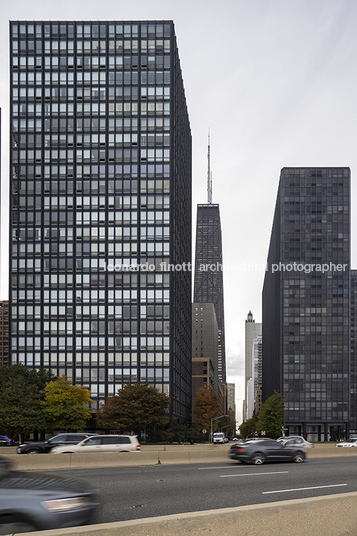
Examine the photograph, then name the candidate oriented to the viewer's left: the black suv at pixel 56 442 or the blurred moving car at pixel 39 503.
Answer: the black suv

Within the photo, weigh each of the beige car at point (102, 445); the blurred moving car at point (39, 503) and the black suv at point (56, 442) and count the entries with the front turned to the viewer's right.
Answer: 1

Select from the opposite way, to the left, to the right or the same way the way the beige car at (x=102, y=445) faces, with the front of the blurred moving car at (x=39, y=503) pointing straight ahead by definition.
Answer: the opposite way

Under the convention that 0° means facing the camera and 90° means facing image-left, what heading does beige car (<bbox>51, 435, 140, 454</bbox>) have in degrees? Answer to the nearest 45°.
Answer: approximately 90°

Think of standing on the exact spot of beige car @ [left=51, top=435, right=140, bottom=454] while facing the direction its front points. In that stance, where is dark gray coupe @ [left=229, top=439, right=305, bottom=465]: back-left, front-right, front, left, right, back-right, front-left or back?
back-left

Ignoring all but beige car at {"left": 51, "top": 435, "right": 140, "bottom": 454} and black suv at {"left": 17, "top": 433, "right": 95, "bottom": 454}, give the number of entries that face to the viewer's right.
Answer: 0

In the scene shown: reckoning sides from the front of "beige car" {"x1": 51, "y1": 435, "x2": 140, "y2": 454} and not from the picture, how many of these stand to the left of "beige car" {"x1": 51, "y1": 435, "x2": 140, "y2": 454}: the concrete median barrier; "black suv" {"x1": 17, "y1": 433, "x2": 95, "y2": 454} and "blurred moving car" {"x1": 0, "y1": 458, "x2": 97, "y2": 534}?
2

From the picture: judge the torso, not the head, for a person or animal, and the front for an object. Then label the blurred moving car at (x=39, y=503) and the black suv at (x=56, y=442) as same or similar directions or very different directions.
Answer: very different directions

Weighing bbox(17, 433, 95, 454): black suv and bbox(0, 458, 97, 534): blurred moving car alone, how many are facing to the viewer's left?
1

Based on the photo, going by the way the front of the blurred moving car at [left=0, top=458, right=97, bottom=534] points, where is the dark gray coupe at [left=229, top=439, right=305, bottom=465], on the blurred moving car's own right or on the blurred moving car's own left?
on the blurred moving car's own left

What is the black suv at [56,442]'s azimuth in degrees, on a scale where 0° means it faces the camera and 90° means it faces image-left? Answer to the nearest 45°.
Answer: approximately 90°

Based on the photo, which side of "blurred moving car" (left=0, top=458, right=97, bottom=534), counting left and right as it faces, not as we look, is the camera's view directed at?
right

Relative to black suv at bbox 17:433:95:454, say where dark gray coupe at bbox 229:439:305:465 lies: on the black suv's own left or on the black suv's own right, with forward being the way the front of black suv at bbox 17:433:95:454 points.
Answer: on the black suv's own left

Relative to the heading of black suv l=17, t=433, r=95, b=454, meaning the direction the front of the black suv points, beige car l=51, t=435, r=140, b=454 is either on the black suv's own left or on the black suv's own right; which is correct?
on the black suv's own left

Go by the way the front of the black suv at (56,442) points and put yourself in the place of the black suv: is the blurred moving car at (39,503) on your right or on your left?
on your left

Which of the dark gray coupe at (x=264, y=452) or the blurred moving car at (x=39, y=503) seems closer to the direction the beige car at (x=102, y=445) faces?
the blurred moving car
